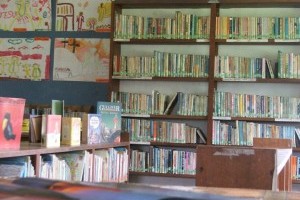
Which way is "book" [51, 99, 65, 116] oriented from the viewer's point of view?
toward the camera

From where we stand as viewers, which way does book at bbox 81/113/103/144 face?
facing the viewer and to the right of the viewer

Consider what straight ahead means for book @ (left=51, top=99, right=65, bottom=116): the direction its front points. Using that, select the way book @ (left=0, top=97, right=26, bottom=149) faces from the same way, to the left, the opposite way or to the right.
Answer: the same way

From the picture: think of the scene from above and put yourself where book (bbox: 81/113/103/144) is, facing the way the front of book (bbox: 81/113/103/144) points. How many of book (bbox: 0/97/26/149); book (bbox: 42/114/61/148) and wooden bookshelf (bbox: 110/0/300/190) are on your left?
1

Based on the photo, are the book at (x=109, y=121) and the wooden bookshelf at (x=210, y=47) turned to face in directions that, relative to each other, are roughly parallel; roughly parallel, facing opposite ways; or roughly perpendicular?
roughly parallel

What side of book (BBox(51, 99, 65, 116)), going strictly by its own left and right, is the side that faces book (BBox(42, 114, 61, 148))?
front

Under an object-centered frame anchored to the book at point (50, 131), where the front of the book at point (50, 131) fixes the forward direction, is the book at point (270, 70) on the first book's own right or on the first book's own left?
on the first book's own left

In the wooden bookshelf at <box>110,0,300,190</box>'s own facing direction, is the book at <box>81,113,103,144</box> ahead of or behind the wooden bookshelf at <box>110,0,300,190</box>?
ahead

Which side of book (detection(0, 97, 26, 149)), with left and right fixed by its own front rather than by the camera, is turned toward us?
front

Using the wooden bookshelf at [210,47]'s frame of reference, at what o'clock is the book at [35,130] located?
The book is roughly at 1 o'clock from the wooden bookshelf.
